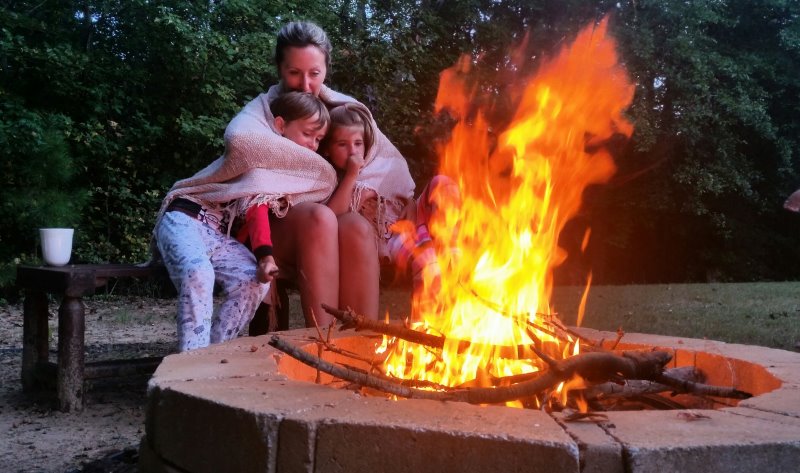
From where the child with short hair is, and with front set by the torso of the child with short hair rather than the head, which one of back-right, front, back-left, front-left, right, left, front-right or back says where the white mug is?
back-right

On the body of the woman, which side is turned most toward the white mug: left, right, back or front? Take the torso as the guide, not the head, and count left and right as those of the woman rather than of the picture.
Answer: right

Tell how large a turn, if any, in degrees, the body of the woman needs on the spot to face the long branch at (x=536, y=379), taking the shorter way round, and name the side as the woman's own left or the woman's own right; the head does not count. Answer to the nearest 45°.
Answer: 0° — they already face it

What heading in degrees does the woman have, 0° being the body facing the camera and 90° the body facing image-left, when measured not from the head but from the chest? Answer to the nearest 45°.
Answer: approximately 0°

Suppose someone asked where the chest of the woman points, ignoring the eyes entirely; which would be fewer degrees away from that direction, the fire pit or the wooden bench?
the fire pit

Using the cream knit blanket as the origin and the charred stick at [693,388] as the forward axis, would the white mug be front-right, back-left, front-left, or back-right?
back-right
